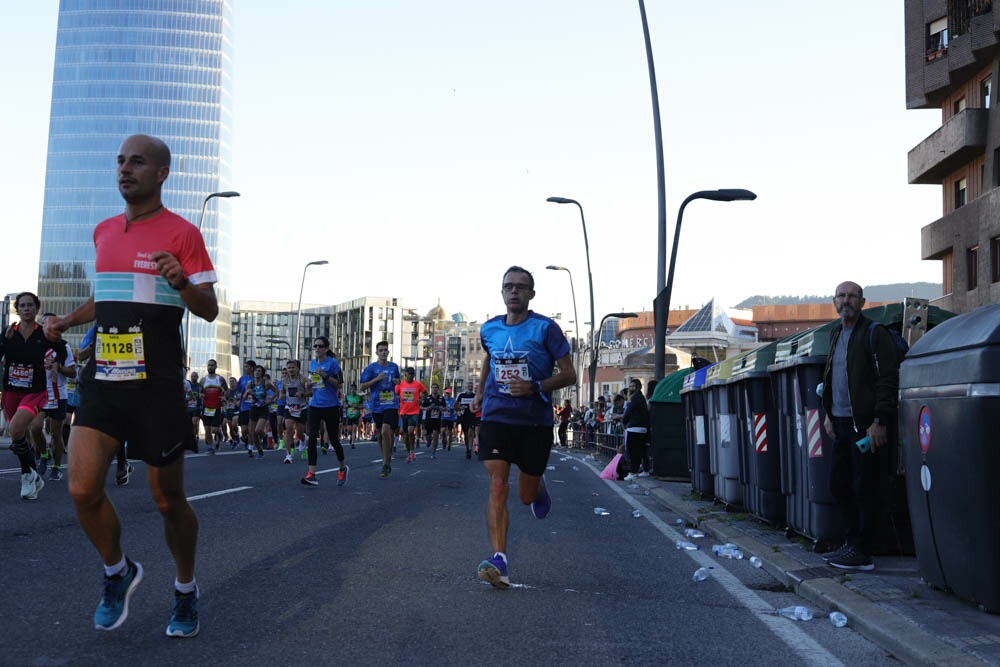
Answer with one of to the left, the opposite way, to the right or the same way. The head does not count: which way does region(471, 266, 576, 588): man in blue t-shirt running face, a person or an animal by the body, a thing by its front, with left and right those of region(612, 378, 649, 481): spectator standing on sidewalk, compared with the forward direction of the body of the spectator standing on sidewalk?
to the left

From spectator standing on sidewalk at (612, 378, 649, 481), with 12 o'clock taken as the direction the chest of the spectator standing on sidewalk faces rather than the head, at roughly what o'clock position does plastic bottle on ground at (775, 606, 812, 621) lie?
The plastic bottle on ground is roughly at 9 o'clock from the spectator standing on sidewalk.

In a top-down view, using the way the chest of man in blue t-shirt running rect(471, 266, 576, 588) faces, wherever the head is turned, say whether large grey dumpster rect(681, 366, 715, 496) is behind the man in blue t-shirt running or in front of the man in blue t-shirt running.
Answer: behind

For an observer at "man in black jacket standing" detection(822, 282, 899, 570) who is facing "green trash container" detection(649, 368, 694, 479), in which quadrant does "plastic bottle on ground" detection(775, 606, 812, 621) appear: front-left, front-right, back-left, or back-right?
back-left

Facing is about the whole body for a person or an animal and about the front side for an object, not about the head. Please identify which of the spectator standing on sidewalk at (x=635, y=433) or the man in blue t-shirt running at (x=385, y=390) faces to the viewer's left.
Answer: the spectator standing on sidewalk

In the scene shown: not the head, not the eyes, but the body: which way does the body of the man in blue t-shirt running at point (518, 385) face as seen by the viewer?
toward the camera

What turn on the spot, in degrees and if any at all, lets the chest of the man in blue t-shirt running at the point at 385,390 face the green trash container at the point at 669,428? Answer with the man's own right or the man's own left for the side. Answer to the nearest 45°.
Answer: approximately 90° to the man's own left

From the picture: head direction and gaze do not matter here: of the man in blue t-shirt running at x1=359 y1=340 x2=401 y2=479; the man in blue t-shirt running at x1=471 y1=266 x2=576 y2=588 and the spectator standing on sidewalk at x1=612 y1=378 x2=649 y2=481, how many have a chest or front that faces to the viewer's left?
1

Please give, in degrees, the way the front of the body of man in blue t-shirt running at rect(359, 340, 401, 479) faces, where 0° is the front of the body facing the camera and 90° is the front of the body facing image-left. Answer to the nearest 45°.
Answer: approximately 0°
